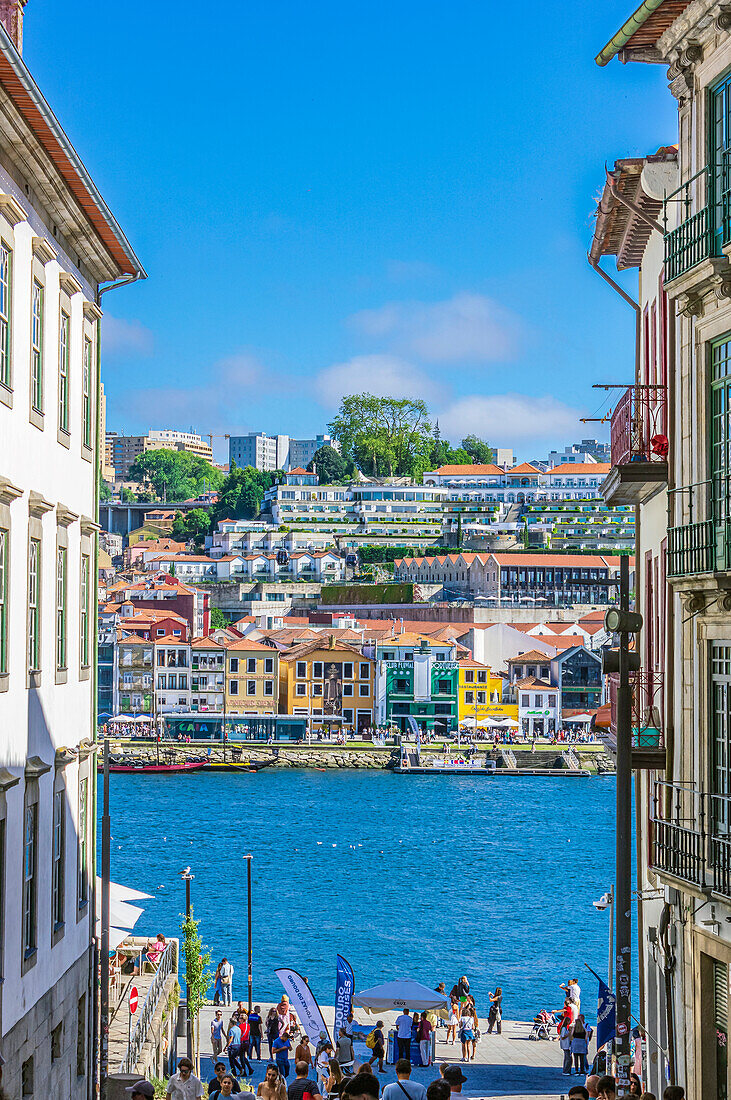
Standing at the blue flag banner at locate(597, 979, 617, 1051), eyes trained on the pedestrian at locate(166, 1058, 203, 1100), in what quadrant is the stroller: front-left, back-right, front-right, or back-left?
back-right

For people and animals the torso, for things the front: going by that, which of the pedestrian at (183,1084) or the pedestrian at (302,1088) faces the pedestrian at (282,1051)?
the pedestrian at (302,1088)

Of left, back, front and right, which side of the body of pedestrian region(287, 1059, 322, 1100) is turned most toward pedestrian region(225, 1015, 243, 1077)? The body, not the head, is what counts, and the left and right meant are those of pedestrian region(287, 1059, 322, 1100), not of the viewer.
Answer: front

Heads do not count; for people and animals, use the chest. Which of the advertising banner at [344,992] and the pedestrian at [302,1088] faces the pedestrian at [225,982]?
the pedestrian at [302,1088]

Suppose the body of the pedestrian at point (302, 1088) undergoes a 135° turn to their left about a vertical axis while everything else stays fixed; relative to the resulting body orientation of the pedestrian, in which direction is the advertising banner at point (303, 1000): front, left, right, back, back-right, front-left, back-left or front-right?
back-right

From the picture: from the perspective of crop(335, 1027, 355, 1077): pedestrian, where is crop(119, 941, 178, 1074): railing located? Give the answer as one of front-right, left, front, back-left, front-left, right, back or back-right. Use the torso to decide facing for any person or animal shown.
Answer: left

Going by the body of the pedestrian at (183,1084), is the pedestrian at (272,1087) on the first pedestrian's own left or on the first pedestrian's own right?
on the first pedestrian's own left

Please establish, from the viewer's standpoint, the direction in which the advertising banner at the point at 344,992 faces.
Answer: facing the viewer

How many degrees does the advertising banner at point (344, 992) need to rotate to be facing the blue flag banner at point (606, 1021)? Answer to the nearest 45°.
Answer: approximately 45° to its left

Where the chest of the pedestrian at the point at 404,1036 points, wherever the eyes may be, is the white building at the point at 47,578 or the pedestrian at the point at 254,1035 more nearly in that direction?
the pedestrian

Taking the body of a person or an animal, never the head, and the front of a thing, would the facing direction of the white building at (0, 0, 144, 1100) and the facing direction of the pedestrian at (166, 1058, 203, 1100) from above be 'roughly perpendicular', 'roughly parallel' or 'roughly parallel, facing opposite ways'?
roughly perpendicular

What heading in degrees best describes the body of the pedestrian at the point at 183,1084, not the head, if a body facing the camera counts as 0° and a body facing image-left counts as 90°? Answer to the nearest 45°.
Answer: approximately 0°

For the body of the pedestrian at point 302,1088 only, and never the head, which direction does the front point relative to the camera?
away from the camera

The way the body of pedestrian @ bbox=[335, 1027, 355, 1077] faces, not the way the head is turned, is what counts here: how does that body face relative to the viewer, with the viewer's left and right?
facing away from the viewer
